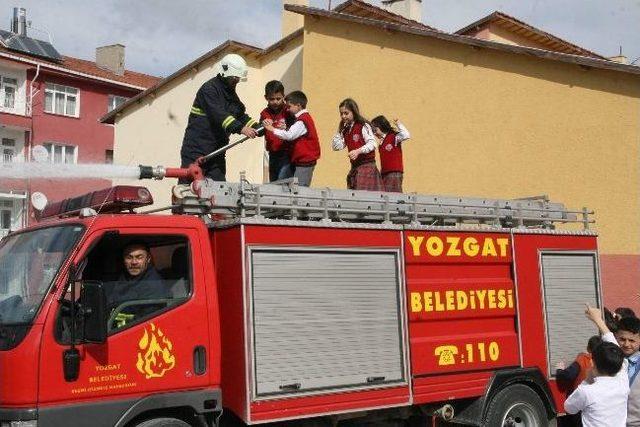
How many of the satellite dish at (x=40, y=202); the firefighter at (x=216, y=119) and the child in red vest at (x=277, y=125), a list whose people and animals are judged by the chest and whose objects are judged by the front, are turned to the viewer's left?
0

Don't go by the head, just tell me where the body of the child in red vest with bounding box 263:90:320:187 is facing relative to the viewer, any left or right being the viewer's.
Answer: facing to the left of the viewer

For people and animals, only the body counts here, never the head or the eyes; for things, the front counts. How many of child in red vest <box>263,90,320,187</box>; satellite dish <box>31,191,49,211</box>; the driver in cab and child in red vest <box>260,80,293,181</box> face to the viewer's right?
0

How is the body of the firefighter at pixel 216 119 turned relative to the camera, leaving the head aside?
to the viewer's right

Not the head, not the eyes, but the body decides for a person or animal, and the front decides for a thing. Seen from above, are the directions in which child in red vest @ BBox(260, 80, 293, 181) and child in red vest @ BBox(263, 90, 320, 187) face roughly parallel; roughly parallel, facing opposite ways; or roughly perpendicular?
roughly perpendicular

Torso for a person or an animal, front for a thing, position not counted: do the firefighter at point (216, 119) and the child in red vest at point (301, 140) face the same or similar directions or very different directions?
very different directions

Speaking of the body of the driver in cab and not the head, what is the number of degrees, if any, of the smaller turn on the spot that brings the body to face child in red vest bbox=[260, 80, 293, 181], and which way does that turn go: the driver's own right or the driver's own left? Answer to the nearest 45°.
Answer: approximately 180°

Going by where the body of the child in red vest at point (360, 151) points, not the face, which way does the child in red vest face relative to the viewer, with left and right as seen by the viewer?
facing the viewer and to the left of the viewer

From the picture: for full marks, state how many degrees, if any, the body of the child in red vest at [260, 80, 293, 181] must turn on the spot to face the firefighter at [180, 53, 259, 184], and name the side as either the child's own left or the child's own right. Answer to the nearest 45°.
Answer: approximately 45° to the child's own right

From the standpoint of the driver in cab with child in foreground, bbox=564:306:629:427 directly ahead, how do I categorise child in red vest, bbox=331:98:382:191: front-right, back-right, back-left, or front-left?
front-left

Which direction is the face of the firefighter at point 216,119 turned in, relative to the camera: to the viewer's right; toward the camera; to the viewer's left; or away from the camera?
to the viewer's right

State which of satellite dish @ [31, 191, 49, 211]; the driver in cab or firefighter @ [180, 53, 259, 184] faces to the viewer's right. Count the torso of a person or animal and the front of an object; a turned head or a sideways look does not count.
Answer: the firefighter

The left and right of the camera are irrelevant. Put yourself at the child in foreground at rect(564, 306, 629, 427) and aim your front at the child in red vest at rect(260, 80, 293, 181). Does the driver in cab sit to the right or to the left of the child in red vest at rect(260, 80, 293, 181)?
left

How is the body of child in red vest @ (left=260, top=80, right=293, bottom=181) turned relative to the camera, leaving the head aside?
toward the camera

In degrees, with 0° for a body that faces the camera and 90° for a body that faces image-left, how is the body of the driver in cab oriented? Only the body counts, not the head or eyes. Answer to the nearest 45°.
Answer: approximately 45°

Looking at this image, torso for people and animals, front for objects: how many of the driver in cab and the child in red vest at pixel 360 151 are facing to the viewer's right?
0
